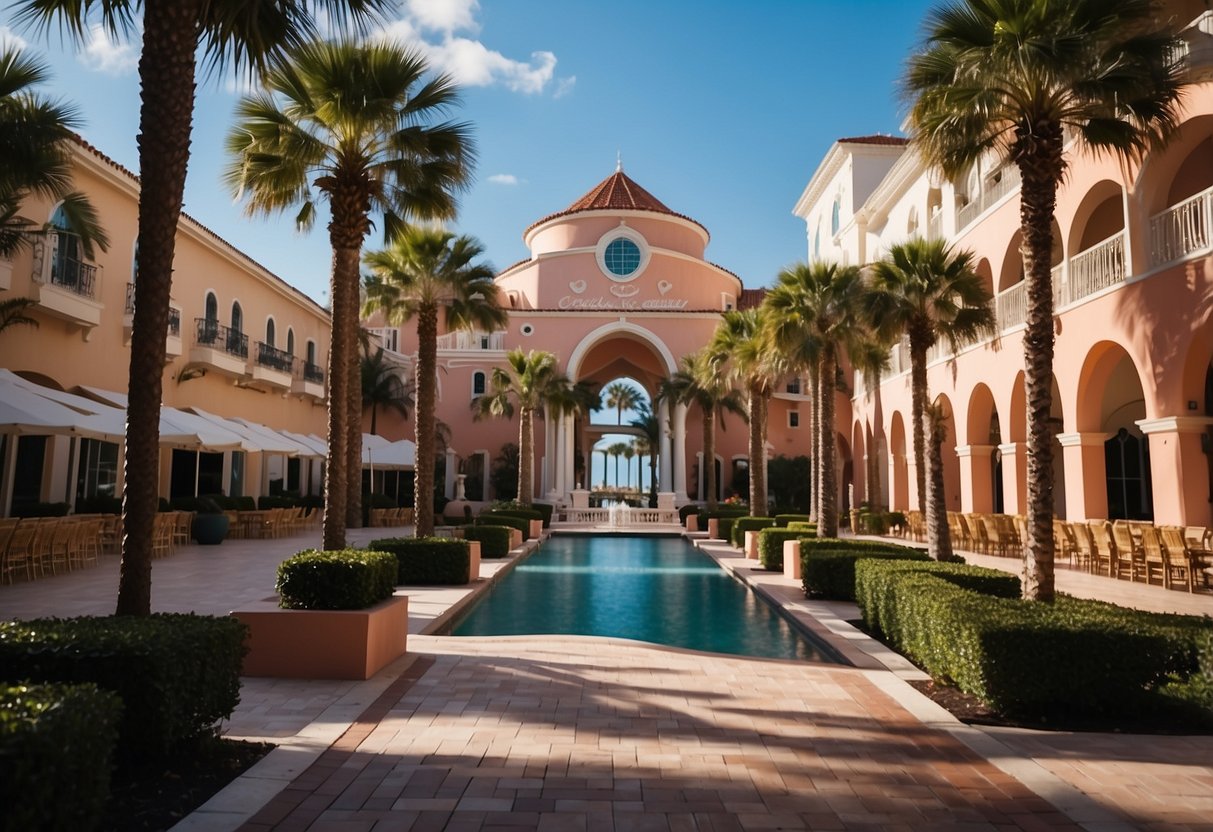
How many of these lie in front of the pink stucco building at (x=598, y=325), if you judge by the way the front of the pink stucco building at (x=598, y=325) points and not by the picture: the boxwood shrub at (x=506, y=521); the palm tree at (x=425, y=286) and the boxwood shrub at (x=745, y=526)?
3

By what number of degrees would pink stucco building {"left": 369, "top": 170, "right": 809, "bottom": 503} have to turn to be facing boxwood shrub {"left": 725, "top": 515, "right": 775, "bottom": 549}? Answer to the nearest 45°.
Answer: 0° — it already faces it

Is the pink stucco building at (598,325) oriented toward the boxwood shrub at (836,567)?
yes

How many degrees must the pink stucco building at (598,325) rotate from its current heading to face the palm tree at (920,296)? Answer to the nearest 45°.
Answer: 0° — it already faces it

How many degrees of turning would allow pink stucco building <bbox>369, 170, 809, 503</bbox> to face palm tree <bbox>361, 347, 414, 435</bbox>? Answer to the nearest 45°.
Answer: approximately 90° to its right

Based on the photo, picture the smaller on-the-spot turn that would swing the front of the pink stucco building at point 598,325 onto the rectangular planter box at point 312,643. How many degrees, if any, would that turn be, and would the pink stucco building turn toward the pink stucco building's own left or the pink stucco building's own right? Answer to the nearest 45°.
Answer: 0° — it already faces it

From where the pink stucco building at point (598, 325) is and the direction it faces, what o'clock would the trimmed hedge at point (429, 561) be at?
The trimmed hedge is roughly at 12 o'clock from the pink stucco building.

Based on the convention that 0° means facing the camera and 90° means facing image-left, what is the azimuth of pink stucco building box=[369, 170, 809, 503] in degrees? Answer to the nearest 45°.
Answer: approximately 0°

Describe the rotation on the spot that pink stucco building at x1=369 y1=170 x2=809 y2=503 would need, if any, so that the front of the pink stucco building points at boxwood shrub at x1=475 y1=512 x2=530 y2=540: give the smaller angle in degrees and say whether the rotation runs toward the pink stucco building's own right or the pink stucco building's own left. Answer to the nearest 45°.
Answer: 0° — it already faces it

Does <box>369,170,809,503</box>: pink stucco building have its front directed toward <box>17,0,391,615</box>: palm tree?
yes

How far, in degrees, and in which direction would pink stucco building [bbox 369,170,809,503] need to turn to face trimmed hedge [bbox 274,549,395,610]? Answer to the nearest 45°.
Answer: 0° — it already faces it

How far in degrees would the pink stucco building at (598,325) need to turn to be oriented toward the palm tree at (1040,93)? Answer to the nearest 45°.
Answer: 0° — it already faces it
